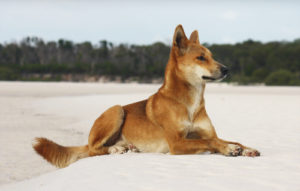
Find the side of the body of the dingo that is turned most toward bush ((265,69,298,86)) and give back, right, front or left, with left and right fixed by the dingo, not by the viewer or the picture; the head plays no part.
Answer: left

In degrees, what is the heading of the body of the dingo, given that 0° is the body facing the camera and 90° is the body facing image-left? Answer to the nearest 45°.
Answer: approximately 270°
